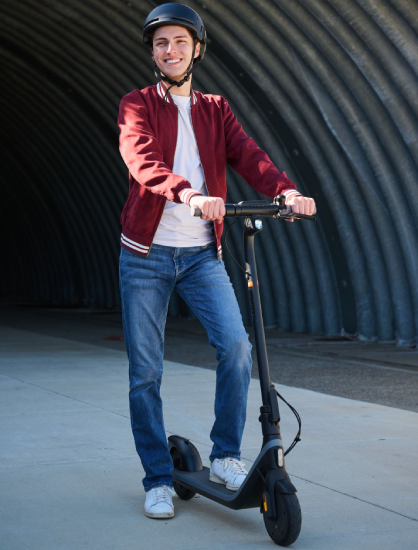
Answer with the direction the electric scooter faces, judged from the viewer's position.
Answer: facing the viewer and to the right of the viewer
